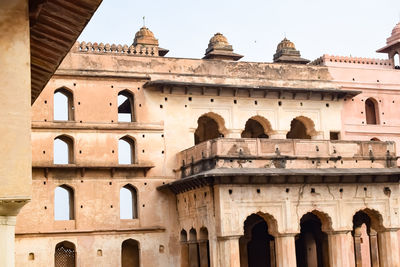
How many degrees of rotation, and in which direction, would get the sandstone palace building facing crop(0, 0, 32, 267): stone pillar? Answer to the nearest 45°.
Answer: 0° — it already faces it

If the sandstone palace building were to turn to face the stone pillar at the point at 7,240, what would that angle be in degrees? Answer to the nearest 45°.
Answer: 0° — it already faces it

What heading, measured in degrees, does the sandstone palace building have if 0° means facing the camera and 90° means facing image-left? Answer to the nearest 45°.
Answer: approximately 0°
